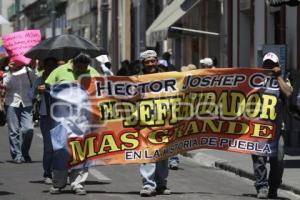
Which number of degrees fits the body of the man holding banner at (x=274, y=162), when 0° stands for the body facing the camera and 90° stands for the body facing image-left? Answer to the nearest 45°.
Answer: approximately 0°

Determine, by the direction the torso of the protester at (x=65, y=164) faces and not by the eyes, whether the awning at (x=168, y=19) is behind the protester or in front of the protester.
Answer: behind

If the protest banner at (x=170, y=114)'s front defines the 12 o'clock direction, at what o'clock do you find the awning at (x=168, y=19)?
The awning is roughly at 6 o'clock from the protest banner.

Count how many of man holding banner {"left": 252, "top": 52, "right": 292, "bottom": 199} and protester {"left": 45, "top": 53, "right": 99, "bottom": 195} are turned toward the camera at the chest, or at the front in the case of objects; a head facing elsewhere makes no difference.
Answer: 2

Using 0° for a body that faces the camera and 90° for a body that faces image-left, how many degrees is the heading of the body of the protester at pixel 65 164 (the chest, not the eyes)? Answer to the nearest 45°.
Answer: approximately 0°

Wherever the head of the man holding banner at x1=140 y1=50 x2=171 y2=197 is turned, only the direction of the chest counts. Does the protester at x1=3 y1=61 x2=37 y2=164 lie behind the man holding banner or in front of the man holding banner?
behind

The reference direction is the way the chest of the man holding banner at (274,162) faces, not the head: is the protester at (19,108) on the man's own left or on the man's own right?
on the man's own right
